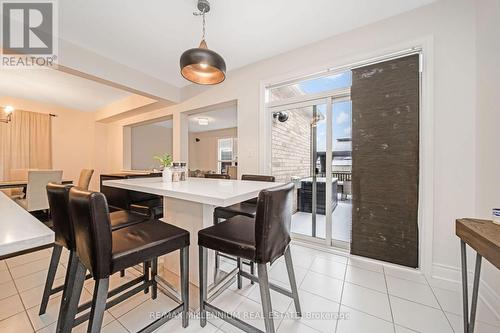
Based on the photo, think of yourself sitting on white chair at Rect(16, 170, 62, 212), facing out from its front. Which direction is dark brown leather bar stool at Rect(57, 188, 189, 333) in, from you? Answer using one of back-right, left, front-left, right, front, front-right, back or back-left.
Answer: back-left

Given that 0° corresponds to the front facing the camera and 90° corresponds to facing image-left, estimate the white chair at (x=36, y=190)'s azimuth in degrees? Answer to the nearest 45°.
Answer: approximately 135°

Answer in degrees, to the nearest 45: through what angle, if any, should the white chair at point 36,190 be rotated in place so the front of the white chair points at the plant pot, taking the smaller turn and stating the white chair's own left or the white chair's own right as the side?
approximately 135° to the white chair's own left

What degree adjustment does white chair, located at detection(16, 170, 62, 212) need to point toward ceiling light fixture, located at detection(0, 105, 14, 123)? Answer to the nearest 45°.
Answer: approximately 45° to its left

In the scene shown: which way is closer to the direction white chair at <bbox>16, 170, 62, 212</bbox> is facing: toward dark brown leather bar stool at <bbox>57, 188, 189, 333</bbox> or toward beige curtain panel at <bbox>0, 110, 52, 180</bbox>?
the beige curtain panel

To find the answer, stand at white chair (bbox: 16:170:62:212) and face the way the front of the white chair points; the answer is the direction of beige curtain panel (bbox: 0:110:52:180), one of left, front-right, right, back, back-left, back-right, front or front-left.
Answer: front-right

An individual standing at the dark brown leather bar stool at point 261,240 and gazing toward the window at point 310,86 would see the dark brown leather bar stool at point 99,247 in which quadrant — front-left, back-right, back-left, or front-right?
back-left

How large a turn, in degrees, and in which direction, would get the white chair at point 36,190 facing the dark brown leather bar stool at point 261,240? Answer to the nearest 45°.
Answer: approximately 135° to its left

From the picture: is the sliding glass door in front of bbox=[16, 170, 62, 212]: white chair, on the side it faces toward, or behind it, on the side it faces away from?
behind
